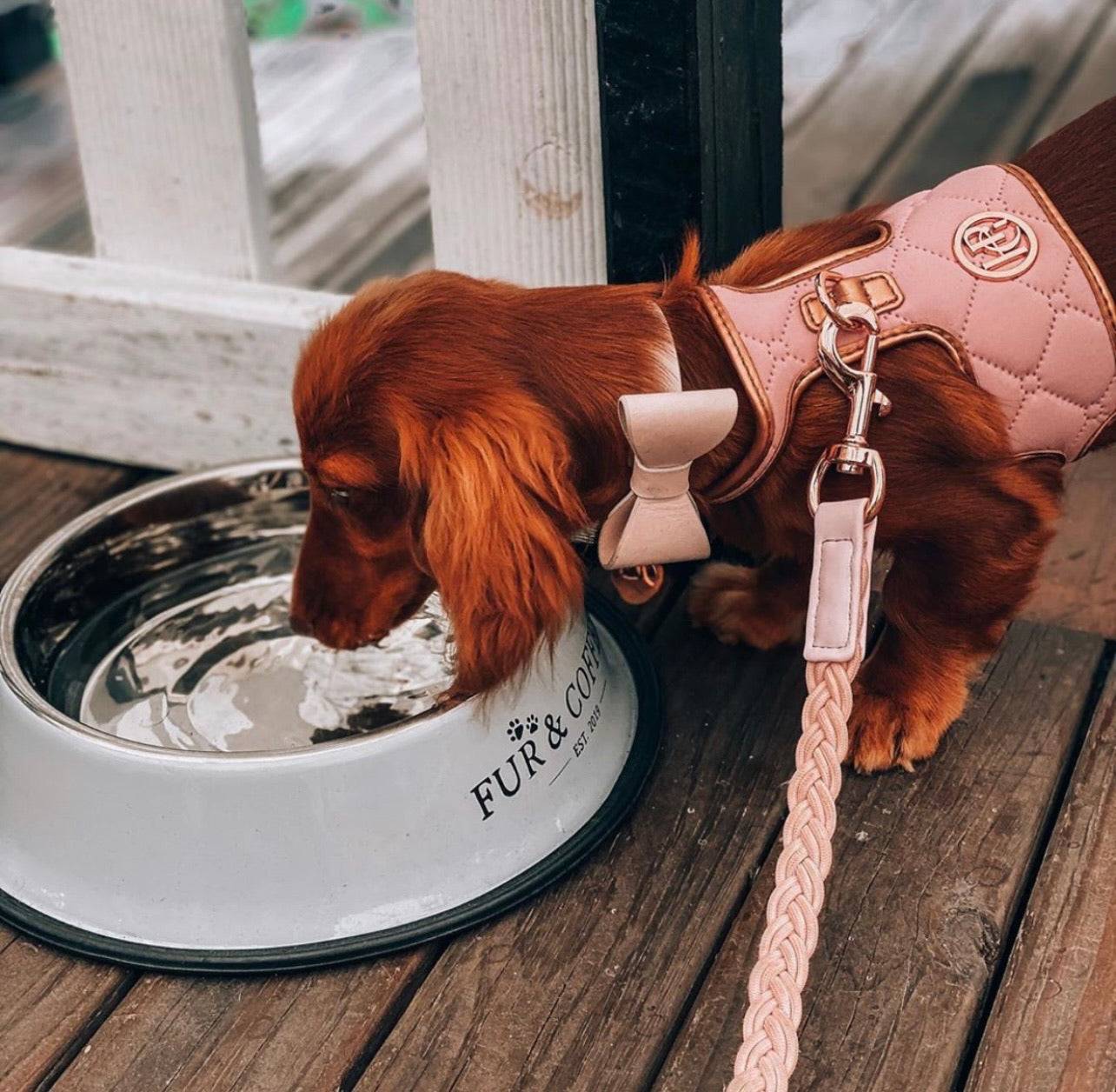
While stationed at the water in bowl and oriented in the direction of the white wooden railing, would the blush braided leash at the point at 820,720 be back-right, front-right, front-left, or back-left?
back-right

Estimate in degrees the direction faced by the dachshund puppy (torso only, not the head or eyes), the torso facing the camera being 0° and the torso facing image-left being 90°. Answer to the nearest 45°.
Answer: approximately 90°
